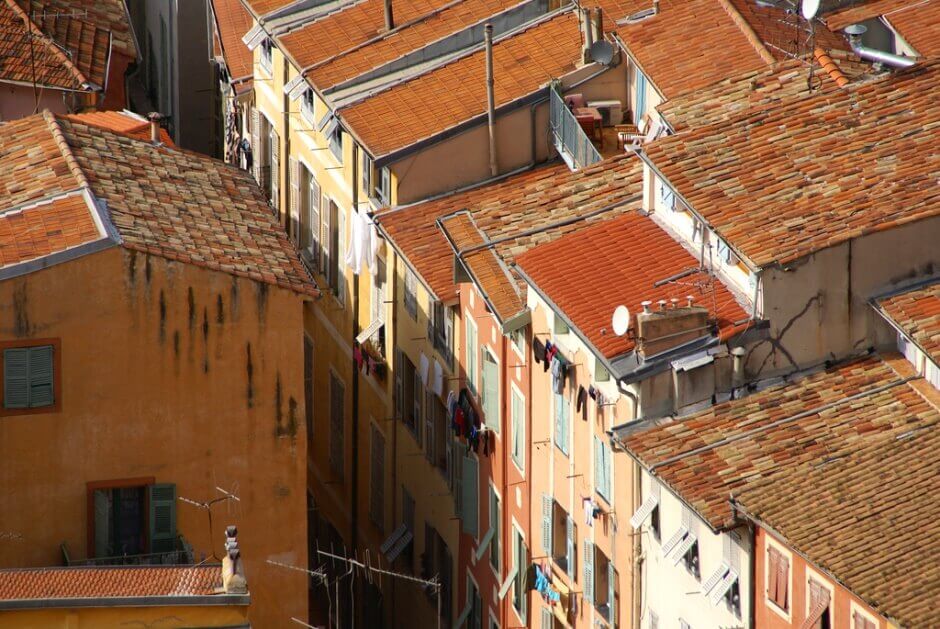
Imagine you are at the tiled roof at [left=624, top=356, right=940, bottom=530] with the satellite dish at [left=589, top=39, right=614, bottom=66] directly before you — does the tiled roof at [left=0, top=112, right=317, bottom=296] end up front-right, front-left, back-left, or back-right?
front-left

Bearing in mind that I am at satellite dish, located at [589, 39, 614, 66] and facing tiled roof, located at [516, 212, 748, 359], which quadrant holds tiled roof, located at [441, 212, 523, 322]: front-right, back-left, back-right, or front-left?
front-right

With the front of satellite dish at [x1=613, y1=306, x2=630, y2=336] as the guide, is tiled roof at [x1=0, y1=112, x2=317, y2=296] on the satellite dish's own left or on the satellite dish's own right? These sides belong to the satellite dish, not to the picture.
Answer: on the satellite dish's own right

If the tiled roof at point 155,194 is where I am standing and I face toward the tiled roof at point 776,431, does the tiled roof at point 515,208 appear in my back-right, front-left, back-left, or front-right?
front-left

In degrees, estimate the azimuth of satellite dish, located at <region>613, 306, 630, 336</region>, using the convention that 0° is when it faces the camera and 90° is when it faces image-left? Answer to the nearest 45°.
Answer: approximately 45°

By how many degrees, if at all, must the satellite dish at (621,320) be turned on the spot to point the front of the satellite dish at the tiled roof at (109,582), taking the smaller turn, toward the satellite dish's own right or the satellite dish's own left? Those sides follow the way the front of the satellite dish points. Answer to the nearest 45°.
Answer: approximately 45° to the satellite dish's own right

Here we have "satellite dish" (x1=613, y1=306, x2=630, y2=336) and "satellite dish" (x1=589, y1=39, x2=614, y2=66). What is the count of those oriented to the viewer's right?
0

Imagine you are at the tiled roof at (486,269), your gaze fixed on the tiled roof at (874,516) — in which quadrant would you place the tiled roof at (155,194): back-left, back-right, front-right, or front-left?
back-right

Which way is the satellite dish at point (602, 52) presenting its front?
toward the camera
